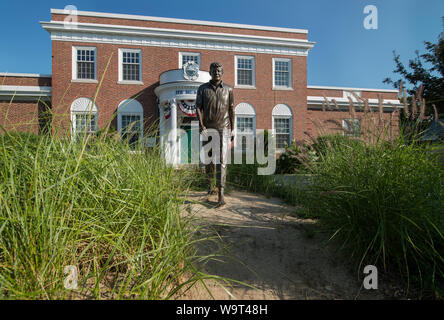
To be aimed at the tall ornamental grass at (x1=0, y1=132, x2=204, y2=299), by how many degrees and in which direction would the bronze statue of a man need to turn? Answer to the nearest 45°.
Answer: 0° — it already faces it

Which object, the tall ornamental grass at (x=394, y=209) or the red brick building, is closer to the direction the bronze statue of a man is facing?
the tall ornamental grass

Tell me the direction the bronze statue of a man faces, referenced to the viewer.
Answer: facing the viewer

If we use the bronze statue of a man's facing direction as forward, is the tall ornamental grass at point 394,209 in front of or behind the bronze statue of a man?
in front

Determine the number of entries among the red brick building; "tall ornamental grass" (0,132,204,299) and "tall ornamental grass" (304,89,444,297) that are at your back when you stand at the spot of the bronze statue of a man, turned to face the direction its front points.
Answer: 1

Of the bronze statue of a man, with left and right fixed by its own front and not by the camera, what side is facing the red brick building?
back
